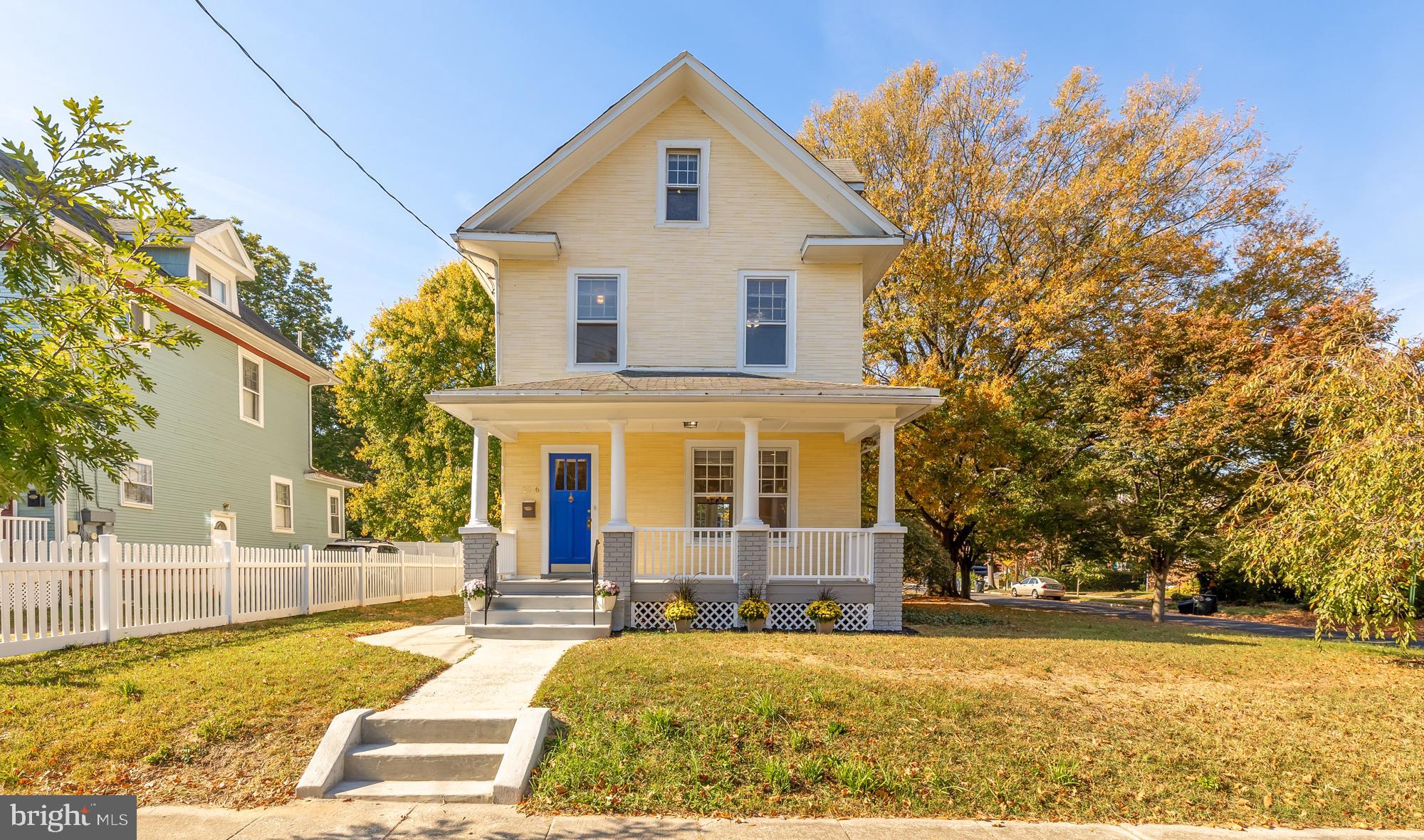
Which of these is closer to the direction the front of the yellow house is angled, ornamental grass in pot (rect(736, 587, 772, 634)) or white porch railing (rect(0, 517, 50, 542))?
the ornamental grass in pot

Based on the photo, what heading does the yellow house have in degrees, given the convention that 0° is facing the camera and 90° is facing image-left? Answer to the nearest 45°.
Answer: approximately 0°

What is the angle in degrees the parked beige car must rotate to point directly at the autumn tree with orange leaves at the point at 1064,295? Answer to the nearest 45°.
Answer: approximately 135° to its left

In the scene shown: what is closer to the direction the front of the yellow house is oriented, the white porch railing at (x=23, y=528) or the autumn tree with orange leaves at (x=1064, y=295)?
the white porch railing

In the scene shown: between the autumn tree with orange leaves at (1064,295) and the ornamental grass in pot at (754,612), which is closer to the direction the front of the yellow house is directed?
the ornamental grass in pot

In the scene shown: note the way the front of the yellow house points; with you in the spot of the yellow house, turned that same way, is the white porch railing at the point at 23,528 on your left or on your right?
on your right

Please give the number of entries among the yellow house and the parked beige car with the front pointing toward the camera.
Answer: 1

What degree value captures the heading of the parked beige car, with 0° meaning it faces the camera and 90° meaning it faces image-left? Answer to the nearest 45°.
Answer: approximately 135°

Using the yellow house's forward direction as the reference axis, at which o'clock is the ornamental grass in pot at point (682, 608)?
The ornamental grass in pot is roughly at 12 o'clock from the yellow house.
